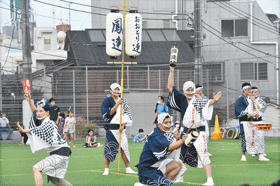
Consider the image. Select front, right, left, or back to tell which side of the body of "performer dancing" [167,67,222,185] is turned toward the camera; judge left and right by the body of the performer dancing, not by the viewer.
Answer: front

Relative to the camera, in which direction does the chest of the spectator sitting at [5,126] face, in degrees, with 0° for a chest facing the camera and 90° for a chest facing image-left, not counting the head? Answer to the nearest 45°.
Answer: approximately 0°

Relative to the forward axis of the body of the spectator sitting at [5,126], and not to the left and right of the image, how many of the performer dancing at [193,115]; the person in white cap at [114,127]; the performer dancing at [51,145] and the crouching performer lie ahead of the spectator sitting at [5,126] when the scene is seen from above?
4

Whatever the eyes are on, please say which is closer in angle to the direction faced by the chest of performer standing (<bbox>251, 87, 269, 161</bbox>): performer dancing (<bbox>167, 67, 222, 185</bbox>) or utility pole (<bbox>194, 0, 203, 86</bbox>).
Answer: the performer dancing

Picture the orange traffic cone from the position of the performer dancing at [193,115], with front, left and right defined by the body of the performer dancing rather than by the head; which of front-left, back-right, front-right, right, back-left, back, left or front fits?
back

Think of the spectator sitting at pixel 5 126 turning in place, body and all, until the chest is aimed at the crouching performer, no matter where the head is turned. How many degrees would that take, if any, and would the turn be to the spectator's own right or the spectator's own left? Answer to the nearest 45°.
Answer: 0° — they already face them

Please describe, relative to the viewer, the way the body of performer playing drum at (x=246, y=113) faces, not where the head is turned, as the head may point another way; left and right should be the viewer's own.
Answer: facing the viewer and to the right of the viewer

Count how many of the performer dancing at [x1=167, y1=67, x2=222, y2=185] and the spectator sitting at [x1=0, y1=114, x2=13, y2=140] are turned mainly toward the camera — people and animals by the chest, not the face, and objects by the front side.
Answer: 2

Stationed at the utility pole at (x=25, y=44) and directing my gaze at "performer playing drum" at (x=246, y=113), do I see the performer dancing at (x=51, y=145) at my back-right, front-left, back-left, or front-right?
front-right
